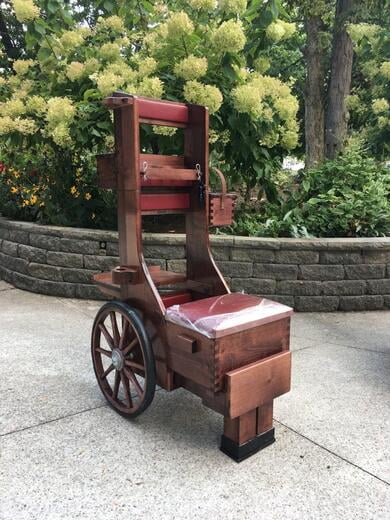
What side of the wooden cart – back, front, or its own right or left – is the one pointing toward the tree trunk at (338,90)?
left

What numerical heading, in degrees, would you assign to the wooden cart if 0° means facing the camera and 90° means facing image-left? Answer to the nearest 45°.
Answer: approximately 315°

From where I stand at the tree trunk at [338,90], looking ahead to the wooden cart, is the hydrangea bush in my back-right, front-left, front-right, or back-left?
front-right

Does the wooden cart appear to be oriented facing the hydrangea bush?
no

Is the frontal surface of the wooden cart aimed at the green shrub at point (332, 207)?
no

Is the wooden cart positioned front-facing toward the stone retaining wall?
no
